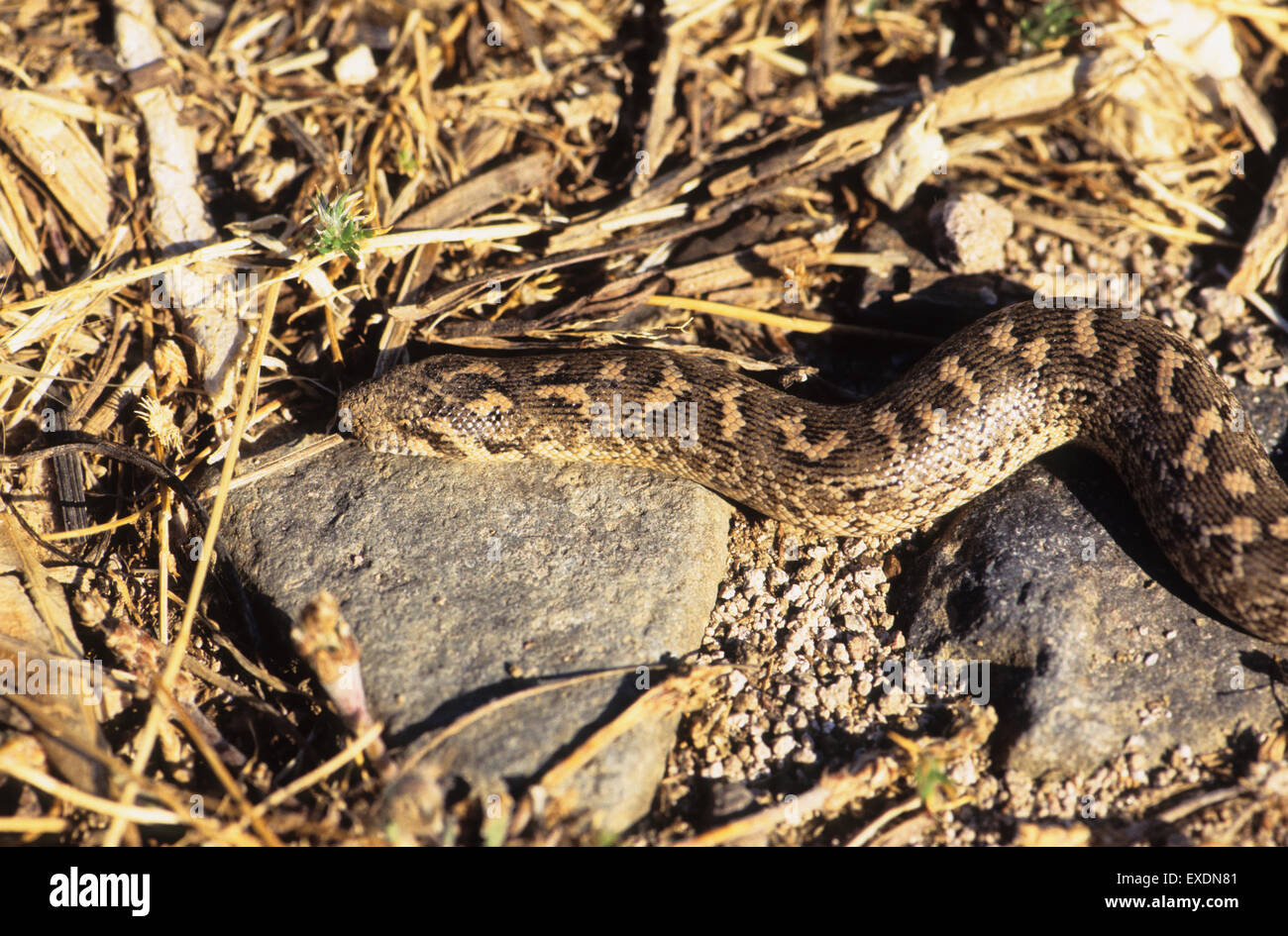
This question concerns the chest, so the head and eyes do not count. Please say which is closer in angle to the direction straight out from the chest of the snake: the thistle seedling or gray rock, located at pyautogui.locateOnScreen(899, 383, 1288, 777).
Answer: the thistle seedling

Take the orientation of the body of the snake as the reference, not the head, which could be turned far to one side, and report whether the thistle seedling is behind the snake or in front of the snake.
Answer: in front

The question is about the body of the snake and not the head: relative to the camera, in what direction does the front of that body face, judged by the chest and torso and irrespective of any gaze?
to the viewer's left
